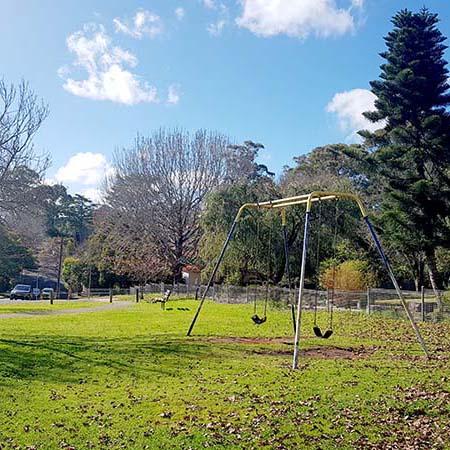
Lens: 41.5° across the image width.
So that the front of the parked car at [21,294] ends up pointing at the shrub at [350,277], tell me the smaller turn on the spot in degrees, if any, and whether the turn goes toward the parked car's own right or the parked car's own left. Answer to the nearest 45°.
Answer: approximately 90° to the parked car's own left

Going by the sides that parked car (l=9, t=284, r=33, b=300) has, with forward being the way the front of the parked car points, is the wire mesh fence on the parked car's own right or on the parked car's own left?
on the parked car's own left

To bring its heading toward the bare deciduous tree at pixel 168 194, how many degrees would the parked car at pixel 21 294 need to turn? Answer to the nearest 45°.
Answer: approximately 90° to its left

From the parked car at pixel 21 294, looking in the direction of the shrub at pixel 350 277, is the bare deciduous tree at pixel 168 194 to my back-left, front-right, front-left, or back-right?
front-left

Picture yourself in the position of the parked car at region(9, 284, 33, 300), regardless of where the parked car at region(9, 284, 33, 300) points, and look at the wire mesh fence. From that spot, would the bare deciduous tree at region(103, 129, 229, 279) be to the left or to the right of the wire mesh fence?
left

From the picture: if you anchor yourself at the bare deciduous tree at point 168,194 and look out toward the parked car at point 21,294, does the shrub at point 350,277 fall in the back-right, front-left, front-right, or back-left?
back-left

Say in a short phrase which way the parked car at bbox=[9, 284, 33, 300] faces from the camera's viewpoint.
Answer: facing the viewer and to the left of the viewer

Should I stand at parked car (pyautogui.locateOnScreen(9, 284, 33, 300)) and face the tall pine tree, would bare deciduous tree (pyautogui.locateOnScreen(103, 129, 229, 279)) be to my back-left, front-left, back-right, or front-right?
front-left
